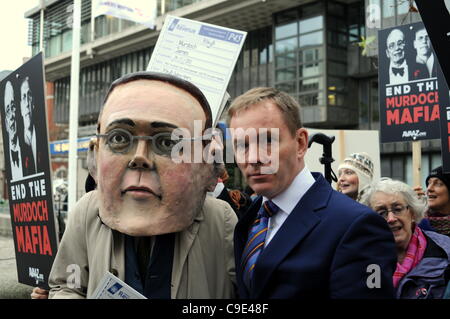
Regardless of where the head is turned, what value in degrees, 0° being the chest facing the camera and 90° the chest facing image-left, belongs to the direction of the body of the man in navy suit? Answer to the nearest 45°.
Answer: approximately 45°

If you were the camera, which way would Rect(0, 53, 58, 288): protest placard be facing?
facing the viewer and to the left of the viewer

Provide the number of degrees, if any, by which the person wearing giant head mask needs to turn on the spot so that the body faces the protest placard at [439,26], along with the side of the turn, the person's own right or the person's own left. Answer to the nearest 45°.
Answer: approximately 90° to the person's own left

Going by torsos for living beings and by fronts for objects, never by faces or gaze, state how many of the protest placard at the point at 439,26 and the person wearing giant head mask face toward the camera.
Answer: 2

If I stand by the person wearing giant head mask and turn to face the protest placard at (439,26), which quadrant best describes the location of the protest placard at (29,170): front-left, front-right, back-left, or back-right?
back-left

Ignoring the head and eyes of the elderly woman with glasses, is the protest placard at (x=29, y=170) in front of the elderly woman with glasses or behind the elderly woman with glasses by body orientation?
in front

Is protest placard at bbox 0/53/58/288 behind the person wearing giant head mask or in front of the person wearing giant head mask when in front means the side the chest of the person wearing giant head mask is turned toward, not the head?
behind

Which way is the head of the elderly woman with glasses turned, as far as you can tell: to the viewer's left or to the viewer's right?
to the viewer's left

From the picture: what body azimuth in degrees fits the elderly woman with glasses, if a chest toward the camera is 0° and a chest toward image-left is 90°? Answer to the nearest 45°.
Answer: approximately 45°

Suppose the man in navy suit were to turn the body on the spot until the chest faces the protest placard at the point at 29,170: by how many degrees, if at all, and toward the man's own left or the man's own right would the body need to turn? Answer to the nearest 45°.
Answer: approximately 90° to the man's own right
